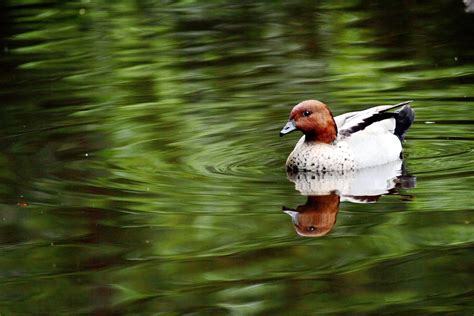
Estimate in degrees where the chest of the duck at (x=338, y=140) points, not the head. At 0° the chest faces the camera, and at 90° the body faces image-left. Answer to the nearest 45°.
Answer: approximately 90°
